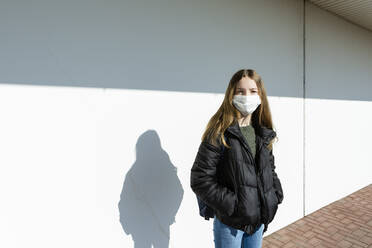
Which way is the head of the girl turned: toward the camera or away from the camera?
toward the camera

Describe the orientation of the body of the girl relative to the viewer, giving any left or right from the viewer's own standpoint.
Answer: facing the viewer and to the right of the viewer
